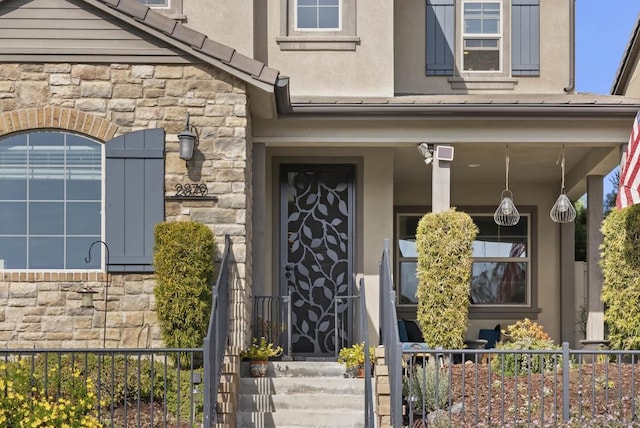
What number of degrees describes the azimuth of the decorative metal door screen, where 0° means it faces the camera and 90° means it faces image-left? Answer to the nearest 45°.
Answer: approximately 0°

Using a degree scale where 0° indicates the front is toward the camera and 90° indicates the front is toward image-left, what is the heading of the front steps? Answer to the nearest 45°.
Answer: approximately 0°
